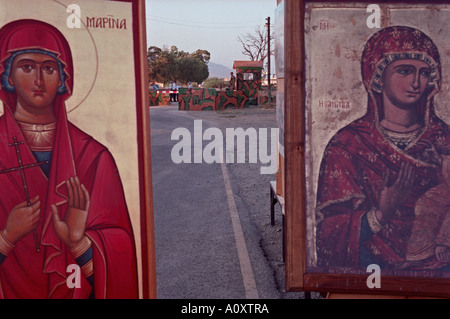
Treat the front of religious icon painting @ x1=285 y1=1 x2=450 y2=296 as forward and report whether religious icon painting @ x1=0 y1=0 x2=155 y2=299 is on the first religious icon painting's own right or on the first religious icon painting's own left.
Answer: on the first religious icon painting's own right

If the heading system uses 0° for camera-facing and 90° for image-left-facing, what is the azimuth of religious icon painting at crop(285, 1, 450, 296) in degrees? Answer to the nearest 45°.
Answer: approximately 0°

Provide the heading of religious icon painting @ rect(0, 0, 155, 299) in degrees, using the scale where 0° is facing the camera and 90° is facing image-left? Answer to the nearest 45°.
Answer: approximately 0°

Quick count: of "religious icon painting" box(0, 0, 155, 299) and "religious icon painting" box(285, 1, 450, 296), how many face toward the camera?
2

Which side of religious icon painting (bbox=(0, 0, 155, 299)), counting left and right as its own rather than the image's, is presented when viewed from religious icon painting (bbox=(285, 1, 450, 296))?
left
